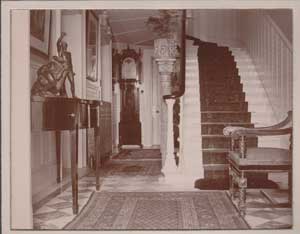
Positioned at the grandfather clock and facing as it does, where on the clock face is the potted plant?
The potted plant is roughly at 12 o'clock from the grandfather clock.

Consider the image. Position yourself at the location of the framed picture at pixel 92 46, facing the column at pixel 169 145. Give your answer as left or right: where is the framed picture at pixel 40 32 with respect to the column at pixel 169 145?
right

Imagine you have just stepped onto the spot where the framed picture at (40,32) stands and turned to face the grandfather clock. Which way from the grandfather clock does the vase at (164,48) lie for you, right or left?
right

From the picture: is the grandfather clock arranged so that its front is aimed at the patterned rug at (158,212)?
yes

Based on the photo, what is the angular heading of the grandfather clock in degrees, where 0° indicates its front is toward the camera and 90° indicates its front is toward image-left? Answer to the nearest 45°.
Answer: approximately 0°

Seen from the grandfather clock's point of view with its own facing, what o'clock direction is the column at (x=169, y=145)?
The column is roughly at 12 o'clock from the grandfather clock.

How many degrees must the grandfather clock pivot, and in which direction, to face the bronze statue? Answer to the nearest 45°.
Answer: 0° — it already faces it

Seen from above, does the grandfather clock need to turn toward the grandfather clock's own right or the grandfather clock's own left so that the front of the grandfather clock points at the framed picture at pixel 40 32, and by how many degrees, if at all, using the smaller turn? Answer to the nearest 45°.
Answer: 0° — it already faces it
